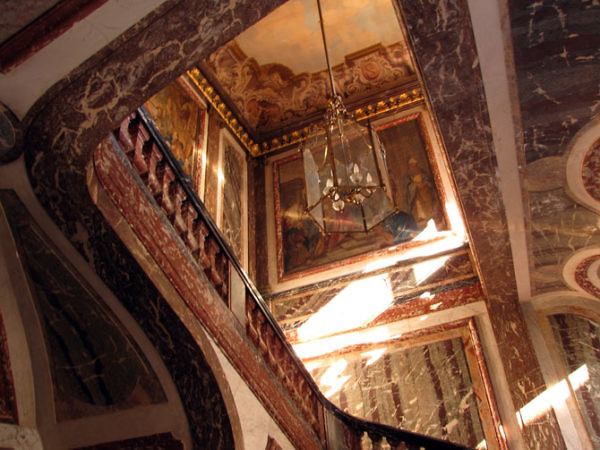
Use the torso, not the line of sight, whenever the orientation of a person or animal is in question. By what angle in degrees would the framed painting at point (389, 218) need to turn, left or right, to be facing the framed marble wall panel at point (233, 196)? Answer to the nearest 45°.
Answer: approximately 90° to its right

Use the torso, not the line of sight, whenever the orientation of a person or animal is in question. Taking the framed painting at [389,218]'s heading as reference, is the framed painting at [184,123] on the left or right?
on its right

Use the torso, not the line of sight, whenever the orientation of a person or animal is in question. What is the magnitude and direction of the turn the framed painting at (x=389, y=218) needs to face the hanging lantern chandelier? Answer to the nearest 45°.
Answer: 0° — it already faces it

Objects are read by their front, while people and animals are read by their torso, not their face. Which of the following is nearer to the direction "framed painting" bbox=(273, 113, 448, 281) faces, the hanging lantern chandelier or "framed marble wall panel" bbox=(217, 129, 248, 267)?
the hanging lantern chandelier

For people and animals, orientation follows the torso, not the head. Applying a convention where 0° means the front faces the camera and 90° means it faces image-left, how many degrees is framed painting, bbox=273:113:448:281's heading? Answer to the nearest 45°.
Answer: approximately 0°

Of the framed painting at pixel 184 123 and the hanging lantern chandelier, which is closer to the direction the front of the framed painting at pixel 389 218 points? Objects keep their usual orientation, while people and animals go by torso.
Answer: the hanging lantern chandelier
